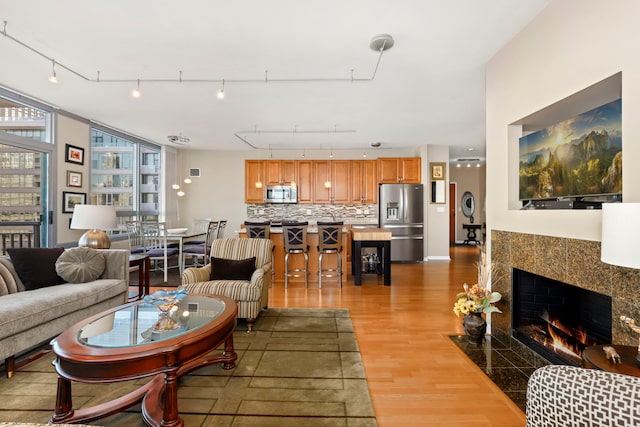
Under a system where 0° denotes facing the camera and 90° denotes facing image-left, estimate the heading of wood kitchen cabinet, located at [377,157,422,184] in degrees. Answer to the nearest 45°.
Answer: approximately 0°

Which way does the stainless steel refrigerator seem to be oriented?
toward the camera

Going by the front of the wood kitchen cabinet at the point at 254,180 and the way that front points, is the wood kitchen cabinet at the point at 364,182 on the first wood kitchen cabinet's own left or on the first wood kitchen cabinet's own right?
on the first wood kitchen cabinet's own left

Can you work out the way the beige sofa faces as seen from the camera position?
facing the viewer and to the right of the viewer

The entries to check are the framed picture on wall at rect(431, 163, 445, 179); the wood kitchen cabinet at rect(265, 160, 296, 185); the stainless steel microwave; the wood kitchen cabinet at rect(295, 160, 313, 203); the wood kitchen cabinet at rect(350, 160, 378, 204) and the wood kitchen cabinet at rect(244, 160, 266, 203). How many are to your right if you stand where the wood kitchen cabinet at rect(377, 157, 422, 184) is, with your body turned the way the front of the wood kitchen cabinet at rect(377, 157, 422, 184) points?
5

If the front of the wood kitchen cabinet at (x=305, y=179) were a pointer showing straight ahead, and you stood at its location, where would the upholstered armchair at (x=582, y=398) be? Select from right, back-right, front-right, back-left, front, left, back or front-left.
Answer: front

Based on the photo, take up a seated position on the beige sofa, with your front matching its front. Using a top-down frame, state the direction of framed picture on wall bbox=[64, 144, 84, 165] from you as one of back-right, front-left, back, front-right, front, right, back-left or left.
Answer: back-left

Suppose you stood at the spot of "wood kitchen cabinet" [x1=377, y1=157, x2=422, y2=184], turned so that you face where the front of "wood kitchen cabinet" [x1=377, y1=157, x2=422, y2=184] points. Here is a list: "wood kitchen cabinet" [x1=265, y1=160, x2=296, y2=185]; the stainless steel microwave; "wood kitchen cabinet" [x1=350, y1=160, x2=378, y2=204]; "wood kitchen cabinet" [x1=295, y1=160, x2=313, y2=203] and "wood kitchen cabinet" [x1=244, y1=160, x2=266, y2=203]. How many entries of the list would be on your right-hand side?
5

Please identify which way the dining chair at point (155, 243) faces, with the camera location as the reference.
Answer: facing away from the viewer and to the right of the viewer

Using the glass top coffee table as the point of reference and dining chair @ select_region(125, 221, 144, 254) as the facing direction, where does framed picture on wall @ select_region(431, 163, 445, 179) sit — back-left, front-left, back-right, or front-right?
front-right

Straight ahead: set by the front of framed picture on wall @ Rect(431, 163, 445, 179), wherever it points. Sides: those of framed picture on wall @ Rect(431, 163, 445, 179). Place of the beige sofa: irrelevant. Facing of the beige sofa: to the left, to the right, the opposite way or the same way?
to the left

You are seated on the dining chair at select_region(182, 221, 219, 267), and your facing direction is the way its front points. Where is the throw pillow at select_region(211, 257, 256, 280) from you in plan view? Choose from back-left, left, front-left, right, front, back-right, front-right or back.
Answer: back-left

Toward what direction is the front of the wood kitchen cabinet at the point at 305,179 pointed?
toward the camera

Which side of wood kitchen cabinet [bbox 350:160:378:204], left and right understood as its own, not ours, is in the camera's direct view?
front

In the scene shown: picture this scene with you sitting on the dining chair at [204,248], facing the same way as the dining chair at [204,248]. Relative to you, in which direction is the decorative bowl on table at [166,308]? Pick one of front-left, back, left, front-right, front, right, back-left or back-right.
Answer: back-left

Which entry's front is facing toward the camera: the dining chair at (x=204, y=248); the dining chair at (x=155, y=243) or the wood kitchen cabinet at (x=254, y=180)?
the wood kitchen cabinet

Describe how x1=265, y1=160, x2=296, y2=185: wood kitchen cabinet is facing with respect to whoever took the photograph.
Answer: facing the viewer

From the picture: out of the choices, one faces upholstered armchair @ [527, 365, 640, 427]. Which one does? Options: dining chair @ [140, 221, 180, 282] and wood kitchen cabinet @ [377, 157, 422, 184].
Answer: the wood kitchen cabinet
